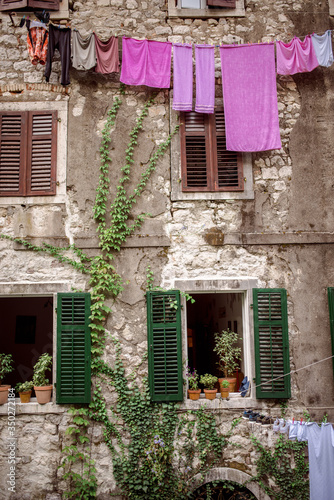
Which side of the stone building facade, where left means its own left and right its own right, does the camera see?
front

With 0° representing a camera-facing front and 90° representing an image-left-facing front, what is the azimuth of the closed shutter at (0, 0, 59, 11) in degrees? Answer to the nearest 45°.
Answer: approximately 0°
